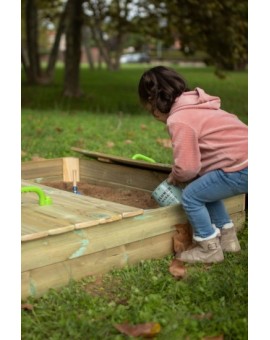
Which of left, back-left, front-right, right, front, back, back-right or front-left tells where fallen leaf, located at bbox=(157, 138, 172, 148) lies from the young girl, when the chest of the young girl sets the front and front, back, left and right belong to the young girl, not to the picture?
right

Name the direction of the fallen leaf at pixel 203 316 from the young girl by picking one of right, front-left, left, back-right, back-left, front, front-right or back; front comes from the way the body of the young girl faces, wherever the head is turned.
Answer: left

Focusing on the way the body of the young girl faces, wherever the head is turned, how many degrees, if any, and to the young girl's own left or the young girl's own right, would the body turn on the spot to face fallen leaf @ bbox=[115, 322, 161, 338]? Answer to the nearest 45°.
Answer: approximately 90° to the young girl's own left

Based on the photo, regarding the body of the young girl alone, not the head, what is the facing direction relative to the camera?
to the viewer's left

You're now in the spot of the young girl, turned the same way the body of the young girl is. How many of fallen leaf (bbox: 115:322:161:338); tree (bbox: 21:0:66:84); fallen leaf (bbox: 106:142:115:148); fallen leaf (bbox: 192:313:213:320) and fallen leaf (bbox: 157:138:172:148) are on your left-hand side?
2

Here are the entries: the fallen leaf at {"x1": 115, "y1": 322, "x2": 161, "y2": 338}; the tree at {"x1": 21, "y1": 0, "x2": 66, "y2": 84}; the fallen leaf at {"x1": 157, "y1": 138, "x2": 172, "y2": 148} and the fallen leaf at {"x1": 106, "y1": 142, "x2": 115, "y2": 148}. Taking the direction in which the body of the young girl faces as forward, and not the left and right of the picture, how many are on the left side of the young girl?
1
